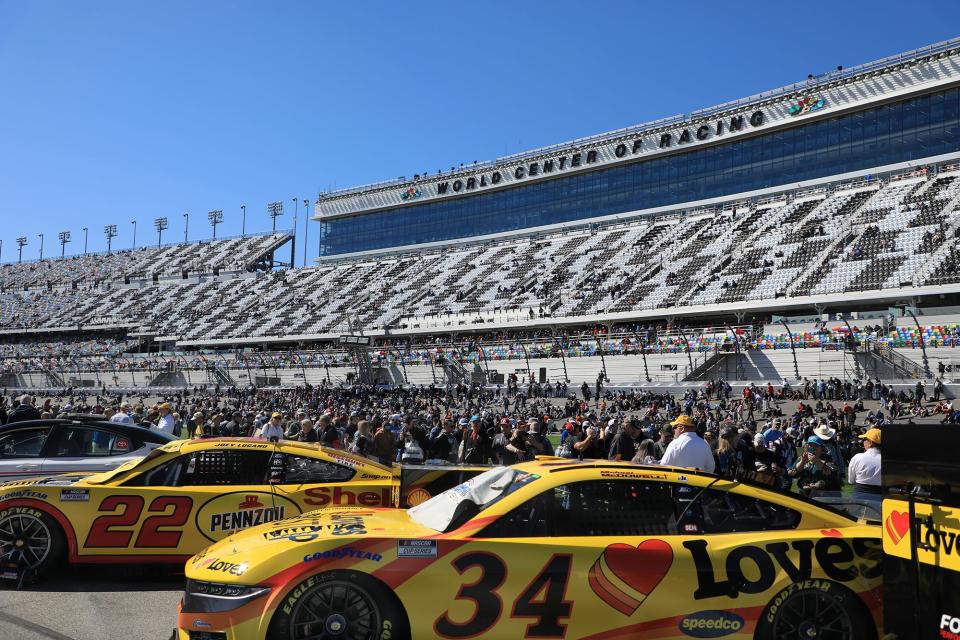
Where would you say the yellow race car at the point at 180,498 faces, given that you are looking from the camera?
facing to the left of the viewer

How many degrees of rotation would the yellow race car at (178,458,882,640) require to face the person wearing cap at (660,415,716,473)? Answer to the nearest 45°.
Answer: approximately 135° to its right

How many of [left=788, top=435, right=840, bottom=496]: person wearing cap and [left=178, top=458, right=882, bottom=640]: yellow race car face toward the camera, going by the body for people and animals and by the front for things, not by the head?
1

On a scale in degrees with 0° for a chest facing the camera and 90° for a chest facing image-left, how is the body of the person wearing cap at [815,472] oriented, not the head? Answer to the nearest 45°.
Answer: approximately 0°

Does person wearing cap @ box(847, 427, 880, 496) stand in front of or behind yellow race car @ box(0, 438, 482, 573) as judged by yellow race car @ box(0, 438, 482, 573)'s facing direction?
behind

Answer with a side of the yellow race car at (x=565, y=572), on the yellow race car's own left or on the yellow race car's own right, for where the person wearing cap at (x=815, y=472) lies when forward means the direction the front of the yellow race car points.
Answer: on the yellow race car's own right

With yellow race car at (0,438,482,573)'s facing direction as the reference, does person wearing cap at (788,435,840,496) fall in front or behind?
behind

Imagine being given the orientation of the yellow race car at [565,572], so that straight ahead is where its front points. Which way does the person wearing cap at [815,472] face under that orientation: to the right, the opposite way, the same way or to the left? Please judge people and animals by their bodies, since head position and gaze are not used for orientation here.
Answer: to the left

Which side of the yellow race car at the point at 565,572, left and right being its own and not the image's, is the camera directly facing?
left

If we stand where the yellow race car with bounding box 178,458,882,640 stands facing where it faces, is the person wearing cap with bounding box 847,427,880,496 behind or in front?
behind
